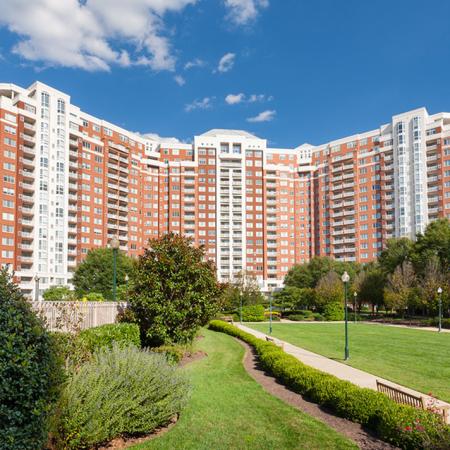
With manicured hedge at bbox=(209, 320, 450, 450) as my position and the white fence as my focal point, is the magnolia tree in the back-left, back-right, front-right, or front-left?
front-right

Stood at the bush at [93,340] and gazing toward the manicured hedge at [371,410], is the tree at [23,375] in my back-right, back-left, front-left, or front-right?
front-right

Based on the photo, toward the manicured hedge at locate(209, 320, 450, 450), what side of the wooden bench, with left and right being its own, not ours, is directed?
back

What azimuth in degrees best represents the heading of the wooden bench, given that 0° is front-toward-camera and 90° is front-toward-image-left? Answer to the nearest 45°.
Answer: approximately 225°

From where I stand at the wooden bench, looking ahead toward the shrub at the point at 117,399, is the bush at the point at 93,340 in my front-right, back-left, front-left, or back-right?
front-right

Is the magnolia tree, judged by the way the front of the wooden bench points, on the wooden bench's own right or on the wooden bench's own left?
on the wooden bench's own left
